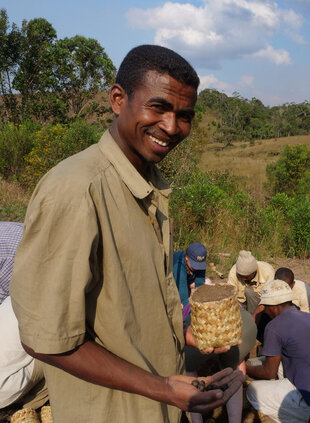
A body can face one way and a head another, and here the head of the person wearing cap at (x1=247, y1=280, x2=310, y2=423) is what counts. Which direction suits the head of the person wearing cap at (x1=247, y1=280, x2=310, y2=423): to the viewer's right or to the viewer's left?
to the viewer's left

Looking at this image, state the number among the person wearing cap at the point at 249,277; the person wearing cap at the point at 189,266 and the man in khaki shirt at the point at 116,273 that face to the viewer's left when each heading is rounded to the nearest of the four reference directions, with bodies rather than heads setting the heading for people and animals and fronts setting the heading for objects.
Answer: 0

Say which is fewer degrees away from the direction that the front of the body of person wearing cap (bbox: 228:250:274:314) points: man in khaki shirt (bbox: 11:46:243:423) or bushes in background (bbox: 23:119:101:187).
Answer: the man in khaki shirt

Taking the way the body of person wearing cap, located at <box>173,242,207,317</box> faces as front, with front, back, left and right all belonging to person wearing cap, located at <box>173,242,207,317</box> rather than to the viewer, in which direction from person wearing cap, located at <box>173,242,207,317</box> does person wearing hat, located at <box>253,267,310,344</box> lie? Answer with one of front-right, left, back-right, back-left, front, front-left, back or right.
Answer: front-left

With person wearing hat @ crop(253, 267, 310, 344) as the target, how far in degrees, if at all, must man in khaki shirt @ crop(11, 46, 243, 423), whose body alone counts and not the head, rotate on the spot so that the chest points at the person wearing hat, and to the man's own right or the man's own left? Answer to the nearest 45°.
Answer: approximately 90° to the man's own left

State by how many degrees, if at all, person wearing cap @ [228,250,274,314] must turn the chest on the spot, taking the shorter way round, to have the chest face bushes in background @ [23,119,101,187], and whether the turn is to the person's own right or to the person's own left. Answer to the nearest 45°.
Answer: approximately 135° to the person's own right

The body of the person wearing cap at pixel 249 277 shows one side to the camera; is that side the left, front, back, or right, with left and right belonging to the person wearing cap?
front

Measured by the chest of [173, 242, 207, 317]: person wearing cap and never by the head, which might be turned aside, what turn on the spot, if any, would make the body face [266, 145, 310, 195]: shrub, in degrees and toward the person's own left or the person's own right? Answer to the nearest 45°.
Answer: approximately 135° to the person's own left

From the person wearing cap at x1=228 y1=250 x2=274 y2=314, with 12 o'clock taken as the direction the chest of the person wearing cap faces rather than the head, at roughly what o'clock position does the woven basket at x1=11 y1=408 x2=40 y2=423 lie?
The woven basket is roughly at 1 o'clock from the person wearing cap.

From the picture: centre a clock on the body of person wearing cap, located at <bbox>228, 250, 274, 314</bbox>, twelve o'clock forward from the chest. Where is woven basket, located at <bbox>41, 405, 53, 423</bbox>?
The woven basket is roughly at 1 o'clock from the person wearing cap.

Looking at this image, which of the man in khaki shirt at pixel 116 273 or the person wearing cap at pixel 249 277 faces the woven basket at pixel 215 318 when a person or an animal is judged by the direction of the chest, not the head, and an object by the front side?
the person wearing cap
